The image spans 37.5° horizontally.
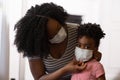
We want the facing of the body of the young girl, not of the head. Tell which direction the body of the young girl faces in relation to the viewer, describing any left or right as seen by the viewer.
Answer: facing the viewer and to the left of the viewer

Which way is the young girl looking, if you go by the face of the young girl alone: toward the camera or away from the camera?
toward the camera
